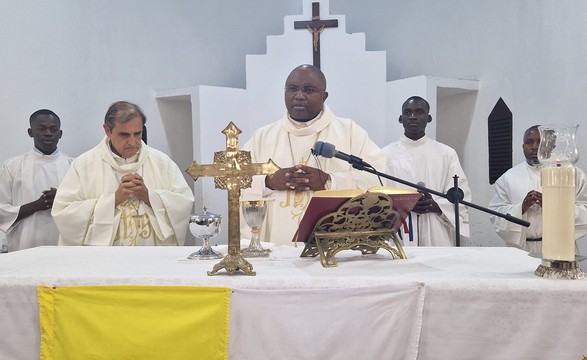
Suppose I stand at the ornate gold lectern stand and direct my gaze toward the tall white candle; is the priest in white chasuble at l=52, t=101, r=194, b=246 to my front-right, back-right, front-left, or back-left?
back-left

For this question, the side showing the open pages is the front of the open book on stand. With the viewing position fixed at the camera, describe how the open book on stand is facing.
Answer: facing away from the viewer

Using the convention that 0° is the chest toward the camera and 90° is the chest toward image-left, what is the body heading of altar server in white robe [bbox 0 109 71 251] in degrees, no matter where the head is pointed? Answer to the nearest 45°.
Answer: approximately 315°

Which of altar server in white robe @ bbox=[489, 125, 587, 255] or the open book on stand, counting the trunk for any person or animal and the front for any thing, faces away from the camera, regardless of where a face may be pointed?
the open book on stand

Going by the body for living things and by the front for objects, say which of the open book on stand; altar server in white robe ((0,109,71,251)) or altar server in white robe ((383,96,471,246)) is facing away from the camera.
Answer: the open book on stand

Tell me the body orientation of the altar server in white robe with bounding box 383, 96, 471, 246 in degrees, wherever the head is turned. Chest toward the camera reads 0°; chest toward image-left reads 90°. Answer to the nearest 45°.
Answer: approximately 0°
